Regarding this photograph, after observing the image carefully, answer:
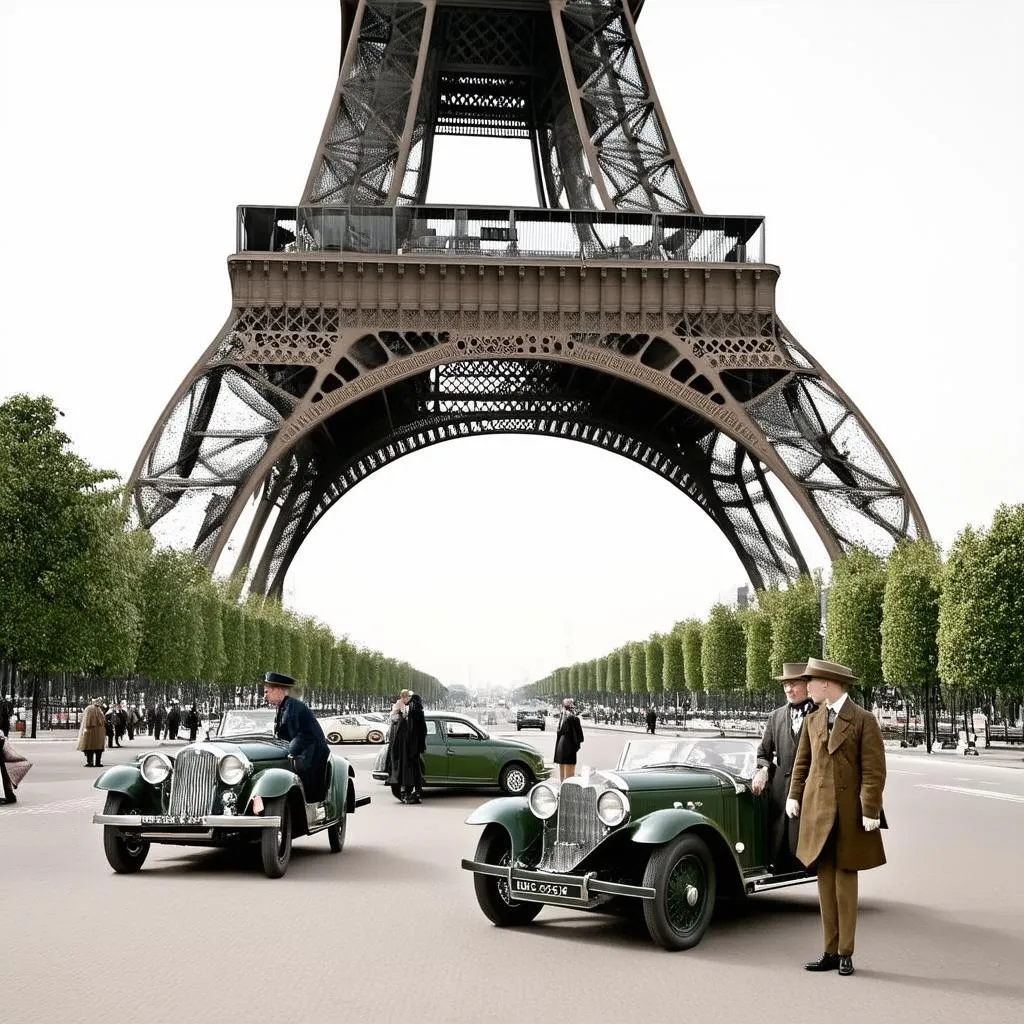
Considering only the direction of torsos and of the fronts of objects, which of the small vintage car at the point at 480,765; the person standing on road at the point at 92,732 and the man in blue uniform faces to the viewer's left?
the man in blue uniform

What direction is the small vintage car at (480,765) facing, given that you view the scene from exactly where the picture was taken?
facing to the right of the viewer

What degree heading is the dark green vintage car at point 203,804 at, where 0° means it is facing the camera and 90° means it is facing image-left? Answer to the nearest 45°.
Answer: approximately 45°

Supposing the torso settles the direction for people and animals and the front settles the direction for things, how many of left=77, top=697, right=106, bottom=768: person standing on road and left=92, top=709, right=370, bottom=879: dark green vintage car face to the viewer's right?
0

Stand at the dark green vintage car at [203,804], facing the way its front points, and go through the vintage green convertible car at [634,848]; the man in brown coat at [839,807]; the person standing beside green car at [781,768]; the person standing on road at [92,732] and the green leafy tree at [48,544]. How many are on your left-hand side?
3

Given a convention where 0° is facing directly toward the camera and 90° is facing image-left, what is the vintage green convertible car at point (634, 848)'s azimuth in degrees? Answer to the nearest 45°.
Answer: approximately 45°

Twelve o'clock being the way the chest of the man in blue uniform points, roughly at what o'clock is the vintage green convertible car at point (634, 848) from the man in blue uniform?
The vintage green convertible car is roughly at 8 o'clock from the man in blue uniform.
